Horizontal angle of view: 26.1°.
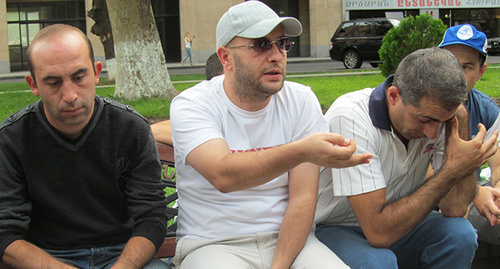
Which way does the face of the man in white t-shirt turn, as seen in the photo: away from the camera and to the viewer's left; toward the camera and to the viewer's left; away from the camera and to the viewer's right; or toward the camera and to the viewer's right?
toward the camera and to the viewer's right

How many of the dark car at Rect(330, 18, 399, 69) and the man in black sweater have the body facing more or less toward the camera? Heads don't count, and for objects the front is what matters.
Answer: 1

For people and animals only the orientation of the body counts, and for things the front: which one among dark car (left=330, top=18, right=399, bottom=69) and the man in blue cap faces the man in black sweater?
the man in blue cap
